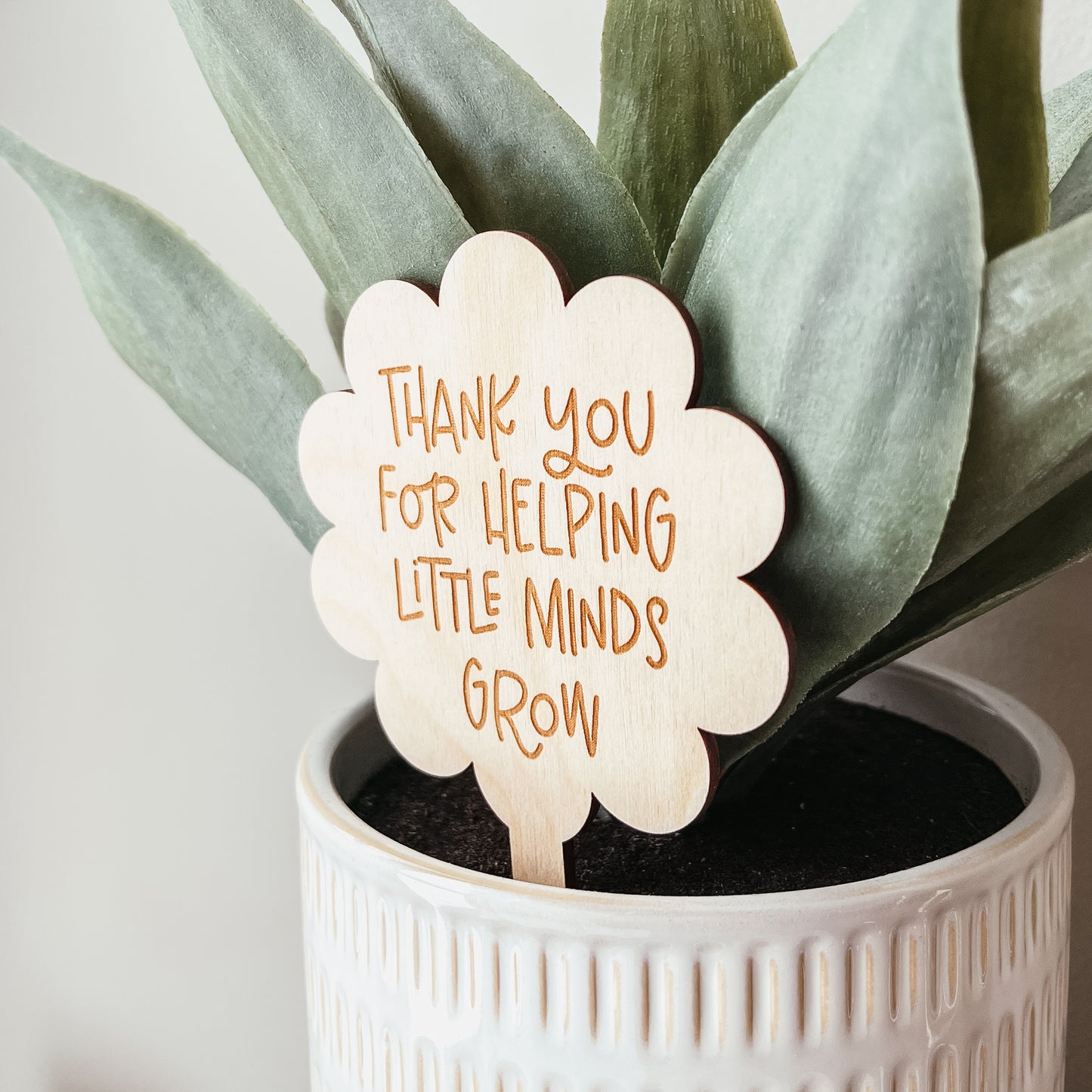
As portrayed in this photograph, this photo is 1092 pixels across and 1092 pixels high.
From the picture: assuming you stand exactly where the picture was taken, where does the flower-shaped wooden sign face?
facing the viewer and to the left of the viewer
